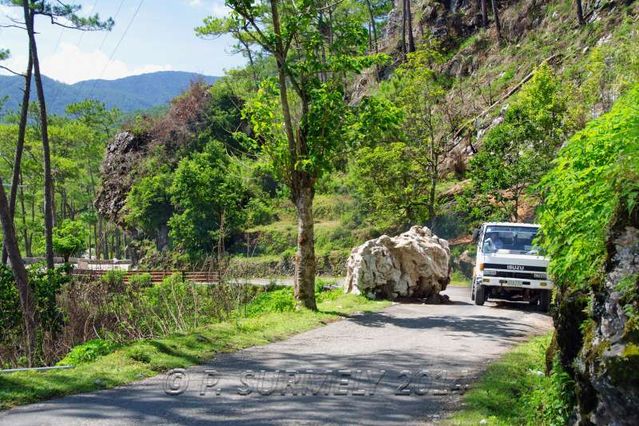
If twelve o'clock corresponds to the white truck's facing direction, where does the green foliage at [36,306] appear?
The green foliage is roughly at 3 o'clock from the white truck.

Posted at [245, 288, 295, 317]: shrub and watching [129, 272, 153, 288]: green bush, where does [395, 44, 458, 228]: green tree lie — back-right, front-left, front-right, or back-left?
front-right

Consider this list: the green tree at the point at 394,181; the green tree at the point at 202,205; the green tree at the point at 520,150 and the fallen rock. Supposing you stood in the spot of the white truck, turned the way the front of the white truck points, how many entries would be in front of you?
0

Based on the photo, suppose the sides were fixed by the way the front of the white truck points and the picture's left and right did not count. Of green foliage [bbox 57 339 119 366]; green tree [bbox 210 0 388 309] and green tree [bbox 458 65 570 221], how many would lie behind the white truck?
1

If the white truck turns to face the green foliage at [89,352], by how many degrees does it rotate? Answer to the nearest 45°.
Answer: approximately 45° to its right

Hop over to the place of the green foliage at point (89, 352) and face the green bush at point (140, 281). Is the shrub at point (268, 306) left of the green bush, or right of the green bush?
right

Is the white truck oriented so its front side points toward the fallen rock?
no

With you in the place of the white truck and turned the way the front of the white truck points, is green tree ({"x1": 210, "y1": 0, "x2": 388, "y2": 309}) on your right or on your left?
on your right

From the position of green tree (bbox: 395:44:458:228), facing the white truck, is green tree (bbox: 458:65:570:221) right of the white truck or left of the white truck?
left

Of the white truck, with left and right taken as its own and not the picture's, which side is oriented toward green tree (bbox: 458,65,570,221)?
back

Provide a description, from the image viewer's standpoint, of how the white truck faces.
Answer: facing the viewer

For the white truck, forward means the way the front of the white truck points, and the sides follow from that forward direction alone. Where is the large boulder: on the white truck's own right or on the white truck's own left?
on the white truck's own right

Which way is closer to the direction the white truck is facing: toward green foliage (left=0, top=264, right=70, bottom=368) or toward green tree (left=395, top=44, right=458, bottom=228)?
the green foliage

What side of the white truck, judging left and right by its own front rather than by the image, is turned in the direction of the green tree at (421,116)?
back

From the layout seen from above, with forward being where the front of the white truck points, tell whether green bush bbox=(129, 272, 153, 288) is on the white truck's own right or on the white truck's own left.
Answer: on the white truck's own right

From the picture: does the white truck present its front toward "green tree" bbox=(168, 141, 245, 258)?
no
